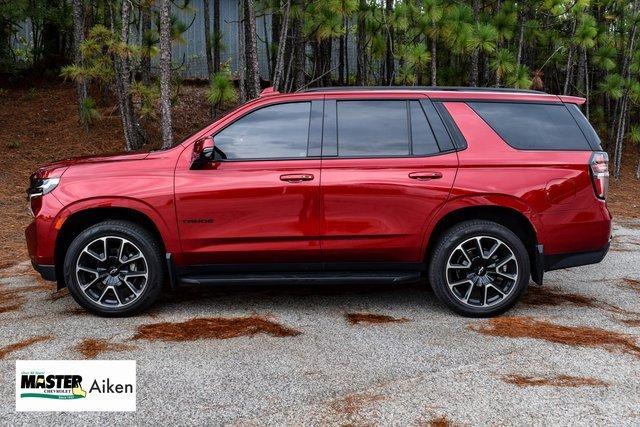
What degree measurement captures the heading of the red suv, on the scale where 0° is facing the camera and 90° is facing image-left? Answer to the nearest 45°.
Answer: approximately 90°
